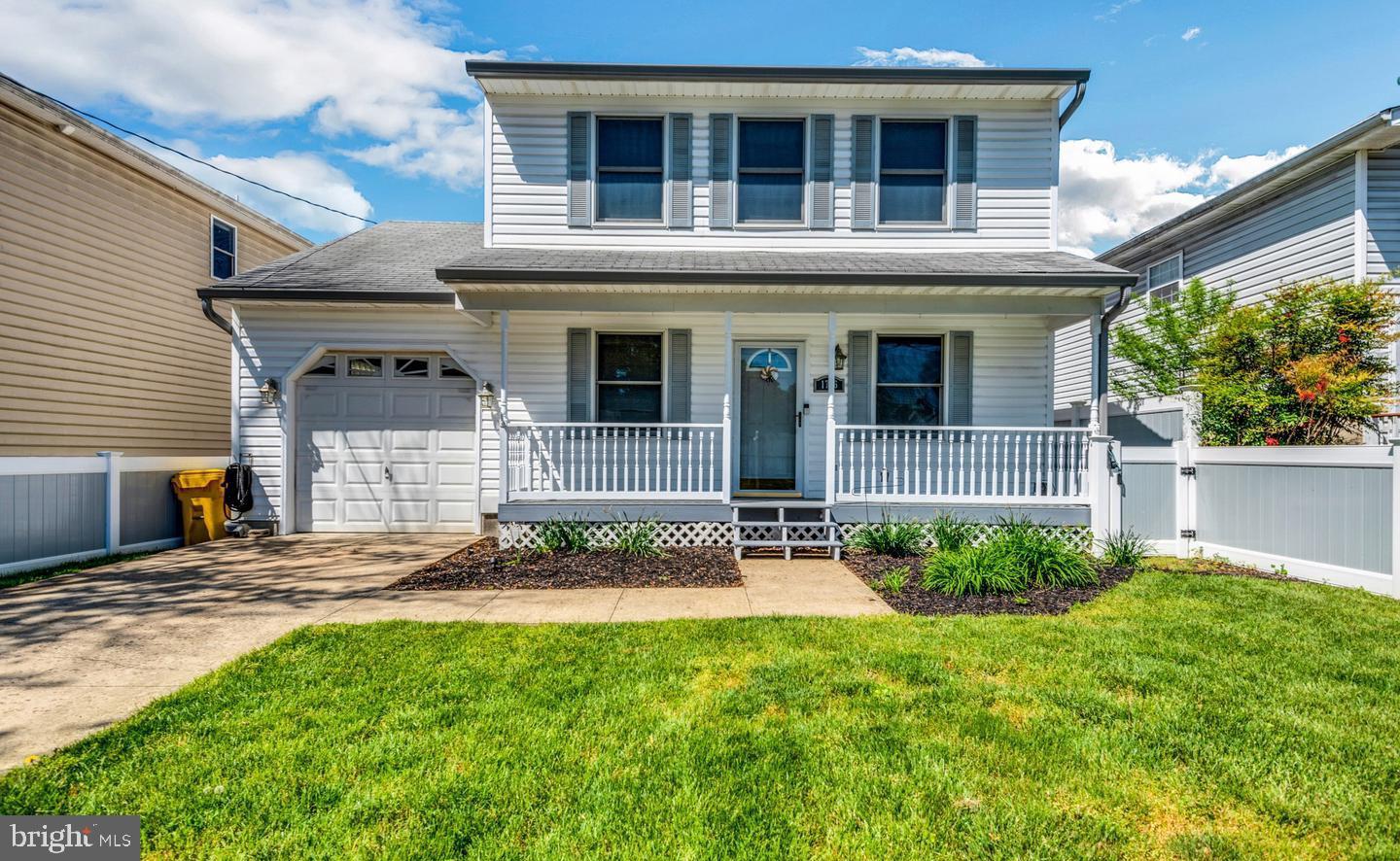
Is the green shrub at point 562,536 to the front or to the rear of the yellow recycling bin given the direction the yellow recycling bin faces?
to the front

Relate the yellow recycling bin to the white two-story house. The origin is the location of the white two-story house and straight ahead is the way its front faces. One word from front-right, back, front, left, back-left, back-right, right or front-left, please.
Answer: right

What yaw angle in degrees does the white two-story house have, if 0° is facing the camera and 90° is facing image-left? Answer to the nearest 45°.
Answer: approximately 0°

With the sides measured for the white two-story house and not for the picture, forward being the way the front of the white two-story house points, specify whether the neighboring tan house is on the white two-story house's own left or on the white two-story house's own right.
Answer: on the white two-story house's own right

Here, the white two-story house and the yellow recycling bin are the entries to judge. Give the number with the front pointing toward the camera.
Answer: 2

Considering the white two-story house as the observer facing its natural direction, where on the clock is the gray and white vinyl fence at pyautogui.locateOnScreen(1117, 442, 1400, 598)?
The gray and white vinyl fence is roughly at 10 o'clock from the white two-story house.

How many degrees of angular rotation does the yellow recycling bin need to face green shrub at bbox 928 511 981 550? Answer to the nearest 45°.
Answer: approximately 45° to its left

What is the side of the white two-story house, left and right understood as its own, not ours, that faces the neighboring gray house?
left

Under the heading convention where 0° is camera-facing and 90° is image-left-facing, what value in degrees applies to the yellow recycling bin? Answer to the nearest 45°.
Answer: approximately 0°

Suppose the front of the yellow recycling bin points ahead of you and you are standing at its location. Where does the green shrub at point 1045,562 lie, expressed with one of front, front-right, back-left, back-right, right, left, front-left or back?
front-left
